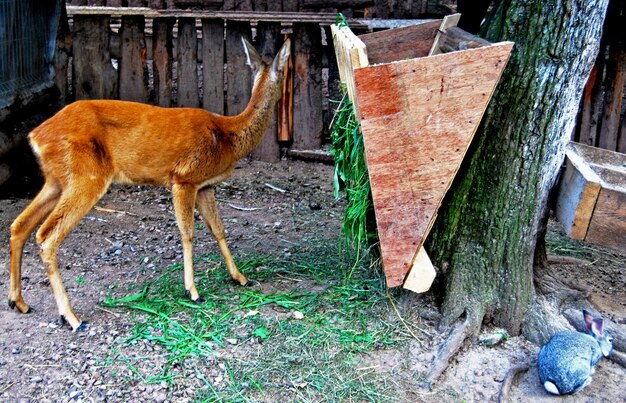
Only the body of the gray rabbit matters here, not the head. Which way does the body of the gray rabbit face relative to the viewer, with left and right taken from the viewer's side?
facing away from the viewer and to the right of the viewer

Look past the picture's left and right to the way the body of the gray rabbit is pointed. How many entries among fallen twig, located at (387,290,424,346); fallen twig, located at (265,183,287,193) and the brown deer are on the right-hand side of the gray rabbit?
0

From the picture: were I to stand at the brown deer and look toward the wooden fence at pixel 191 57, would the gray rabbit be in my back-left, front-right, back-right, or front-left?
back-right

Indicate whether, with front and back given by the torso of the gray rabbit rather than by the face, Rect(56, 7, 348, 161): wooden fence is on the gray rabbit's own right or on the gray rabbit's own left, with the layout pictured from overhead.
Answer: on the gray rabbit's own left

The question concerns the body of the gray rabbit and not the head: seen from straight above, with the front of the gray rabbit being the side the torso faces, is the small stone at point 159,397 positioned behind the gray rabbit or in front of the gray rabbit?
behind

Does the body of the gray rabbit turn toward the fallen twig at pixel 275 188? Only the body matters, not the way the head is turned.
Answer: no

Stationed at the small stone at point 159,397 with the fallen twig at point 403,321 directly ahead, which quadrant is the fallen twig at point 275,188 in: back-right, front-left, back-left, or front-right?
front-left

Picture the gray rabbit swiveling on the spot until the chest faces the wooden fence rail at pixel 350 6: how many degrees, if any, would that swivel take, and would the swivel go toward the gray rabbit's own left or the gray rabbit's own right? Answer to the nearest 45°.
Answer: approximately 90° to the gray rabbit's own left
